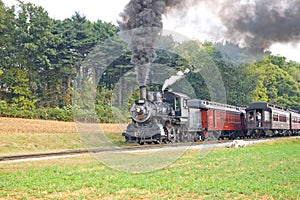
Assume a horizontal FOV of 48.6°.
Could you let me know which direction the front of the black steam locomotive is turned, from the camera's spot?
facing the viewer and to the left of the viewer
